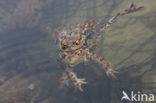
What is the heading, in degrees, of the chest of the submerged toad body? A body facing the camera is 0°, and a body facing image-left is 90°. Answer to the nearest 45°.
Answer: approximately 45°
